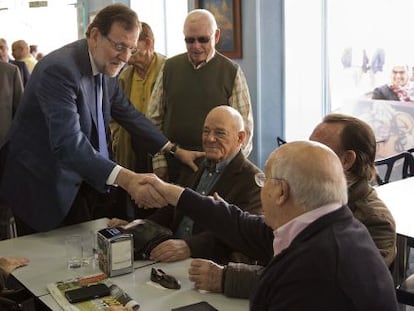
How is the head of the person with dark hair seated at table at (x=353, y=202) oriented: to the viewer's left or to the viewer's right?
to the viewer's left

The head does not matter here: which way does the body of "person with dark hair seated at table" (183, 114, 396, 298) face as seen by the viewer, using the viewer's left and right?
facing to the left of the viewer

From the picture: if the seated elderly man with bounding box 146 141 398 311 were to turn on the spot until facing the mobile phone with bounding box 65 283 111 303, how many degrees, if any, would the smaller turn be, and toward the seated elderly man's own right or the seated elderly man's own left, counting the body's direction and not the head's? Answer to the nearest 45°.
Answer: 0° — they already face it

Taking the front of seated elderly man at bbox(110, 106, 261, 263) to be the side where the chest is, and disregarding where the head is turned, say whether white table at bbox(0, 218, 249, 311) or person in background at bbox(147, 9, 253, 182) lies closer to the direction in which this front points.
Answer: the white table

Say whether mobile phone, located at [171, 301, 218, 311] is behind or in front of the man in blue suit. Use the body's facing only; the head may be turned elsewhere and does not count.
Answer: in front

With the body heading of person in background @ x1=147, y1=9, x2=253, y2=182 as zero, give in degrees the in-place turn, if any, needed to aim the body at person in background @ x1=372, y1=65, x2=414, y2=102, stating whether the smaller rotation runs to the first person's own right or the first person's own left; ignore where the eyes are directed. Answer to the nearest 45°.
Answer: approximately 135° to the first person's own left

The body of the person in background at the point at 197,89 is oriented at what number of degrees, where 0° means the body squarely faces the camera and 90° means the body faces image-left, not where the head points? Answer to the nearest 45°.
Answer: approximately 0°

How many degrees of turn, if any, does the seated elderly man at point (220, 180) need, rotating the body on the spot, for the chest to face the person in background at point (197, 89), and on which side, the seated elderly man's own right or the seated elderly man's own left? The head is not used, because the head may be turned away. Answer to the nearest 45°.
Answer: approximately 135° to the seated elderly man's own right

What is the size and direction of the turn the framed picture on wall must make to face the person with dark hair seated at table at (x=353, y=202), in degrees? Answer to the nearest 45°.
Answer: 0° — it already faces them

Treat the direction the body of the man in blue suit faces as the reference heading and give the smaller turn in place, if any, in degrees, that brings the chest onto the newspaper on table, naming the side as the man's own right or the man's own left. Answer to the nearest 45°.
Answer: approximately 45° to the man's own right

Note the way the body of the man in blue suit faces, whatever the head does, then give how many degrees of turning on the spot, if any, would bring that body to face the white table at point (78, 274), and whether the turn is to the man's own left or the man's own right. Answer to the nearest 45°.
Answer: approximately 45° to the man's own right

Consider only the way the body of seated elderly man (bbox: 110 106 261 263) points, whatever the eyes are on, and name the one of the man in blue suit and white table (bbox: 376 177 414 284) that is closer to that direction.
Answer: the man in blue suit

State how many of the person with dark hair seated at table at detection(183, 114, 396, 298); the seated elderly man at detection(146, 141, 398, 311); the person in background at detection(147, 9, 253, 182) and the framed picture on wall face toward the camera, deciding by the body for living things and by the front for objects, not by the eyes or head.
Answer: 2

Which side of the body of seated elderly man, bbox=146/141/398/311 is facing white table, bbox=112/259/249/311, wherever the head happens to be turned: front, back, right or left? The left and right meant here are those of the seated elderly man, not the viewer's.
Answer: front

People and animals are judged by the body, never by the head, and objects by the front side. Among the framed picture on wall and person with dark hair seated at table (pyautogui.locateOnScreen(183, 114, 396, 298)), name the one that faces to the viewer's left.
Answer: the person with dark hair seated at table

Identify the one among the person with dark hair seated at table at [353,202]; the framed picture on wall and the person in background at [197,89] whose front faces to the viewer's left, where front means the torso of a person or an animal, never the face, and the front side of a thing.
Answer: the person with dark hair seated at table at [353,202]

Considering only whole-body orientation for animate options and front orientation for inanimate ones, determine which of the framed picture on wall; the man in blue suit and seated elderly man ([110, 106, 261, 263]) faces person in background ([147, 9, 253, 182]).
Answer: the framed picture on wall
